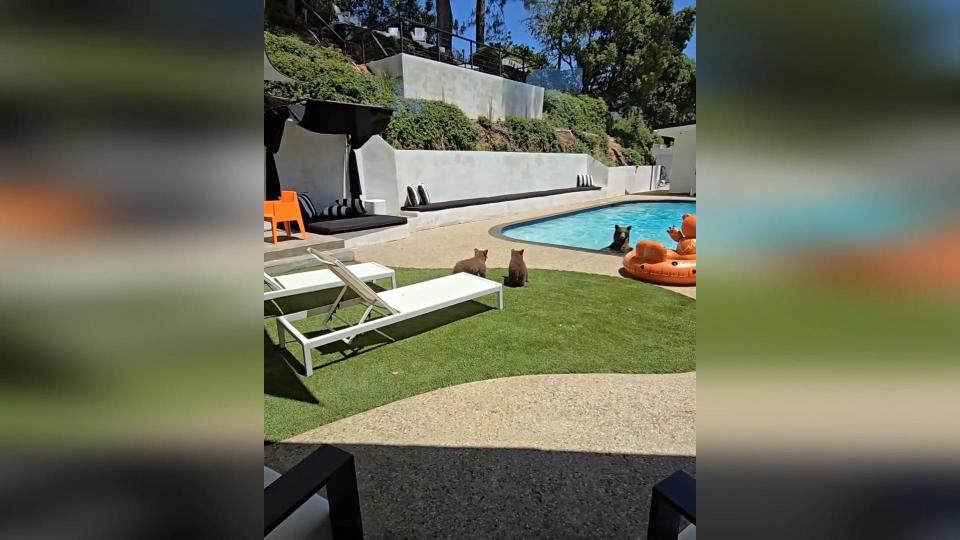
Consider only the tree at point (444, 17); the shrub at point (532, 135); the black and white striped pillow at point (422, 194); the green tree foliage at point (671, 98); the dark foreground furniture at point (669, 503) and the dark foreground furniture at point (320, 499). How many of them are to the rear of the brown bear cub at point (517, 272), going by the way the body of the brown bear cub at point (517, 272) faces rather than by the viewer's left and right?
2

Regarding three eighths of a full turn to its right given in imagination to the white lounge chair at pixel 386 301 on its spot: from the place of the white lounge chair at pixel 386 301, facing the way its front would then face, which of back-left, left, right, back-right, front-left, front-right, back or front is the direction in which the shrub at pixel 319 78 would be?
back

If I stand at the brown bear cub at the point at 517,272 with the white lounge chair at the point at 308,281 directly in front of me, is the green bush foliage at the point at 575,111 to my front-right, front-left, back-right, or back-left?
back-right

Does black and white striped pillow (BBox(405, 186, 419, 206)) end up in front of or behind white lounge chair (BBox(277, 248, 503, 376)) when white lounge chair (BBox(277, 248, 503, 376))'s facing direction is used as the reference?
in front

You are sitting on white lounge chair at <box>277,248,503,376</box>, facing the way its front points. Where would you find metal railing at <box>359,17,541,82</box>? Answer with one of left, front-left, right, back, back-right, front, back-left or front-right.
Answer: front-left

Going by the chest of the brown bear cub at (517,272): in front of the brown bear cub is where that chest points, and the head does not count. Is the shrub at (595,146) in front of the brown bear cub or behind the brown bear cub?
in front

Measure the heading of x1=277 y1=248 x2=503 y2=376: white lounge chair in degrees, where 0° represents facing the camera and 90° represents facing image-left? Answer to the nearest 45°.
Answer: approximately 225°

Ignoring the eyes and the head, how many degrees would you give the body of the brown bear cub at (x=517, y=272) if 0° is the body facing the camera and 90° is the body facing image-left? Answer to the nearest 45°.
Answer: approximately 180°
